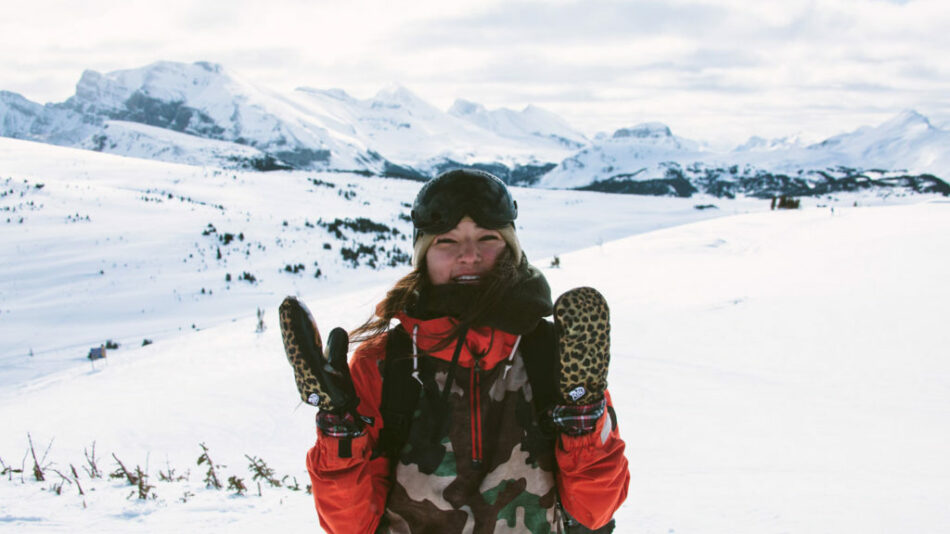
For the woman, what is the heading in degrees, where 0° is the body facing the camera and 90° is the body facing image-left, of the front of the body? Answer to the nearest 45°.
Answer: approximately 0°
